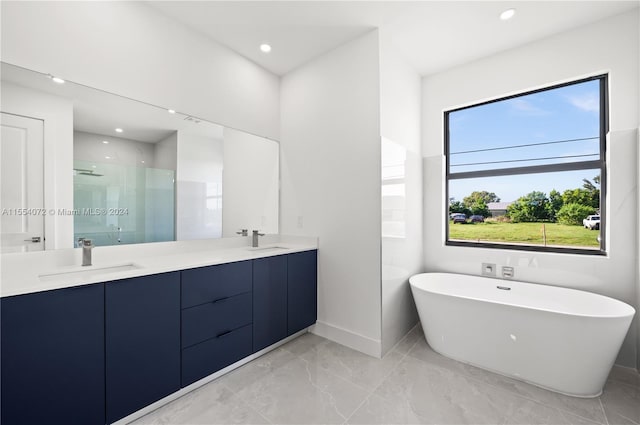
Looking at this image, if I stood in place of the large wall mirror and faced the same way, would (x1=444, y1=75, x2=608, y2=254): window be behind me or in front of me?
in front

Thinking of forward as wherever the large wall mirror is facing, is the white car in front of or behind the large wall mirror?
in front

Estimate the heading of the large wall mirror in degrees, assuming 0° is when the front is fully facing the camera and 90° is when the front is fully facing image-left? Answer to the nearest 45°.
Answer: approximately 315°

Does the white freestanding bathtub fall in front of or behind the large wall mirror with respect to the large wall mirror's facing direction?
in front
